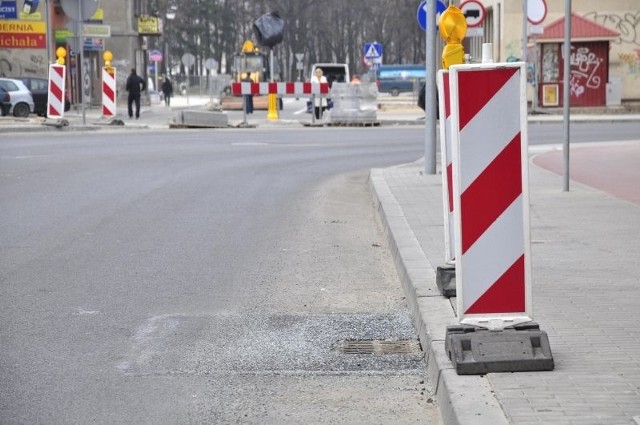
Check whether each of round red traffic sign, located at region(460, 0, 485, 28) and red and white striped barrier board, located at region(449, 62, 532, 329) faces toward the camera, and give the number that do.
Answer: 2

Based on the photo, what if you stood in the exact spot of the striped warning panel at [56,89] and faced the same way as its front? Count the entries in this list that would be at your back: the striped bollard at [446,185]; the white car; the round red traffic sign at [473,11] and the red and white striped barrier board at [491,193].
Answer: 1

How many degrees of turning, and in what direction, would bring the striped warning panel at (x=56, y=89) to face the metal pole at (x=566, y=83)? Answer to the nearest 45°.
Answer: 0° — it already faces it

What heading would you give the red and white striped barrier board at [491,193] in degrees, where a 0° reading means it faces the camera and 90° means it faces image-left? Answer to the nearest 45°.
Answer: approximately 0°

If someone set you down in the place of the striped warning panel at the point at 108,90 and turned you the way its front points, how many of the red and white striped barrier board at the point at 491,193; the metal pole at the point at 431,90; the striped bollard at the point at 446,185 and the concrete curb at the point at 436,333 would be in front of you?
4

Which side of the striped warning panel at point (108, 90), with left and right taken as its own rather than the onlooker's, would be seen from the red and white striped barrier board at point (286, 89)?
left

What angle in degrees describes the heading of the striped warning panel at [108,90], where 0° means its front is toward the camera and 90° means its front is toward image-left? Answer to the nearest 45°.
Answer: approximately 0°

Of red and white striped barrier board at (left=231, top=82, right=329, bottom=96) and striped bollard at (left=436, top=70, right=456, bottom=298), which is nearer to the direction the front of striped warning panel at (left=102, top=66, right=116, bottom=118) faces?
the striped bollard
